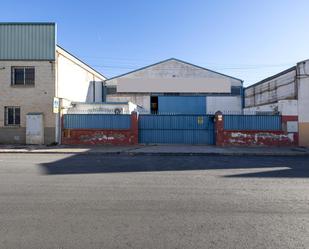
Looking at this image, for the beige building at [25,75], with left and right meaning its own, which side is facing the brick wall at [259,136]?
left

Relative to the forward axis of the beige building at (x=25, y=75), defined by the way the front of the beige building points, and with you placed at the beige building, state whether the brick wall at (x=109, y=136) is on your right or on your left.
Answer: on your left

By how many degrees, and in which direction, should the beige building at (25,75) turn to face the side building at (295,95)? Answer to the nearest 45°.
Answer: approximately 90° to its left

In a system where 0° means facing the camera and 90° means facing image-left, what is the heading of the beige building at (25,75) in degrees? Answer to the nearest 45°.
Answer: approximately 0°
